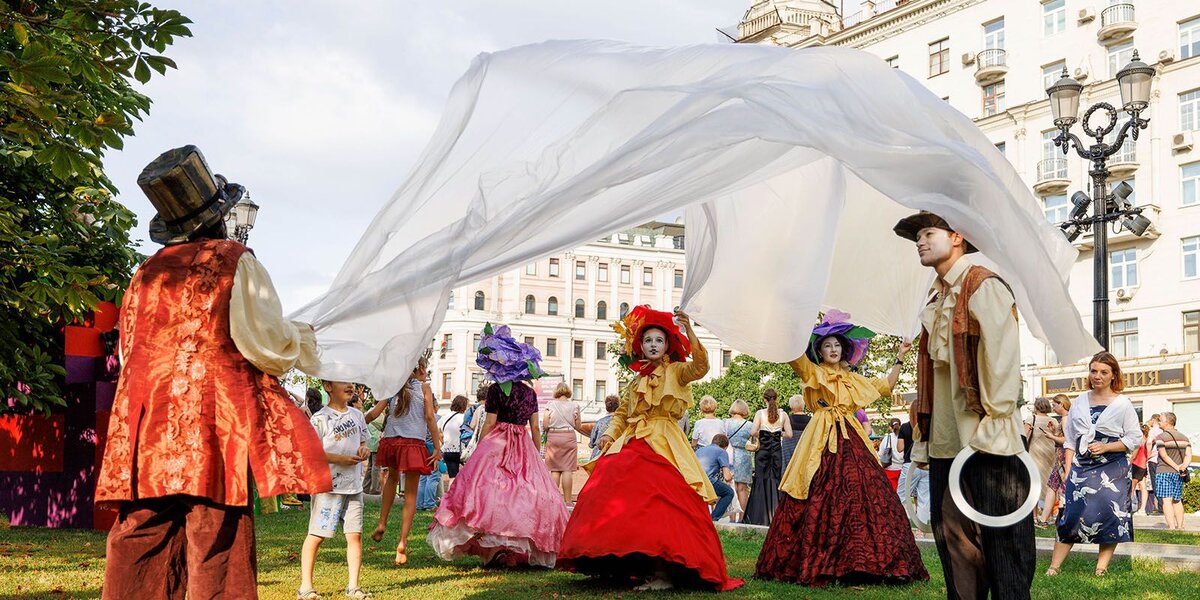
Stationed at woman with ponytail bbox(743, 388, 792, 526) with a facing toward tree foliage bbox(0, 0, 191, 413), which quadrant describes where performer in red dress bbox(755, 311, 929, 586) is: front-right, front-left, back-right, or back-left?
front-left

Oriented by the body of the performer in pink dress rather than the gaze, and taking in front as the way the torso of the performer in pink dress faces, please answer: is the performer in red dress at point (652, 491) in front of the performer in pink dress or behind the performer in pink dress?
behind

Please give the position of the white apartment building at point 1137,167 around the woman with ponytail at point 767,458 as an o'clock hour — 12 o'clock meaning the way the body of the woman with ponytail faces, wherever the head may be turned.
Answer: The white apartment building is roughly at 1 o'clock from the woman with ponytail.

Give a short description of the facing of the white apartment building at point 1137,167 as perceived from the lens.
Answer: facing the viewer and to the left of the viewer

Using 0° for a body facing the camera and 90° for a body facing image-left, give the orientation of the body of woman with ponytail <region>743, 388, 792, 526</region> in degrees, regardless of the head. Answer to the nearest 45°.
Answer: approximately 180°

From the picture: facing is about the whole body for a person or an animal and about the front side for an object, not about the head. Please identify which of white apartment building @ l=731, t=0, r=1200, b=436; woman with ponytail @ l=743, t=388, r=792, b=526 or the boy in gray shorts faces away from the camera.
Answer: the woman with ponytail

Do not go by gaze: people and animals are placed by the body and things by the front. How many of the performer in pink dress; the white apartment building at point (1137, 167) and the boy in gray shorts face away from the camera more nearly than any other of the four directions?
1

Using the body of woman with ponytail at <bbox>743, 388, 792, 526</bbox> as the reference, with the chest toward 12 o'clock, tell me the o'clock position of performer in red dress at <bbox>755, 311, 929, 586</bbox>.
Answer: The performer in red dress is roughly at 6 o'clock from the woman with ponytail.

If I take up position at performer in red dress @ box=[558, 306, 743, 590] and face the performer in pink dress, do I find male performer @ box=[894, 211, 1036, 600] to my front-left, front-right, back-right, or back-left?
back-left

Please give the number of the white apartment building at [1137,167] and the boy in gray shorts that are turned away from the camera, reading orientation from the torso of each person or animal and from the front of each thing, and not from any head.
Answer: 0

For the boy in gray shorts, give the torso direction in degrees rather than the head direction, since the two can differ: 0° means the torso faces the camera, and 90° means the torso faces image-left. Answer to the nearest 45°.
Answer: approximately 315°

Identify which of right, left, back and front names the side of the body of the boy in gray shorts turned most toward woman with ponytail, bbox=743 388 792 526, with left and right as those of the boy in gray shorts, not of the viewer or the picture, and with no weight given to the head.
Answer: left

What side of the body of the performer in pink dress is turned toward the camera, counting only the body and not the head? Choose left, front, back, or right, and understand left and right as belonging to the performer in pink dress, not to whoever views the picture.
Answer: back

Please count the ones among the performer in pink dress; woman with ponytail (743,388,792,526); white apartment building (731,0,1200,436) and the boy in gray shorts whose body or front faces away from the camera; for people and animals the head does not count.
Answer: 2
